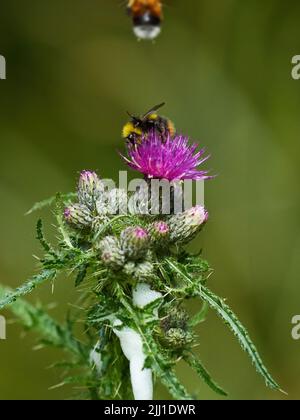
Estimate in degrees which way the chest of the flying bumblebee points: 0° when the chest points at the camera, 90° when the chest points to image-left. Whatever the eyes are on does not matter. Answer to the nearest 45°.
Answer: approximately 180°
